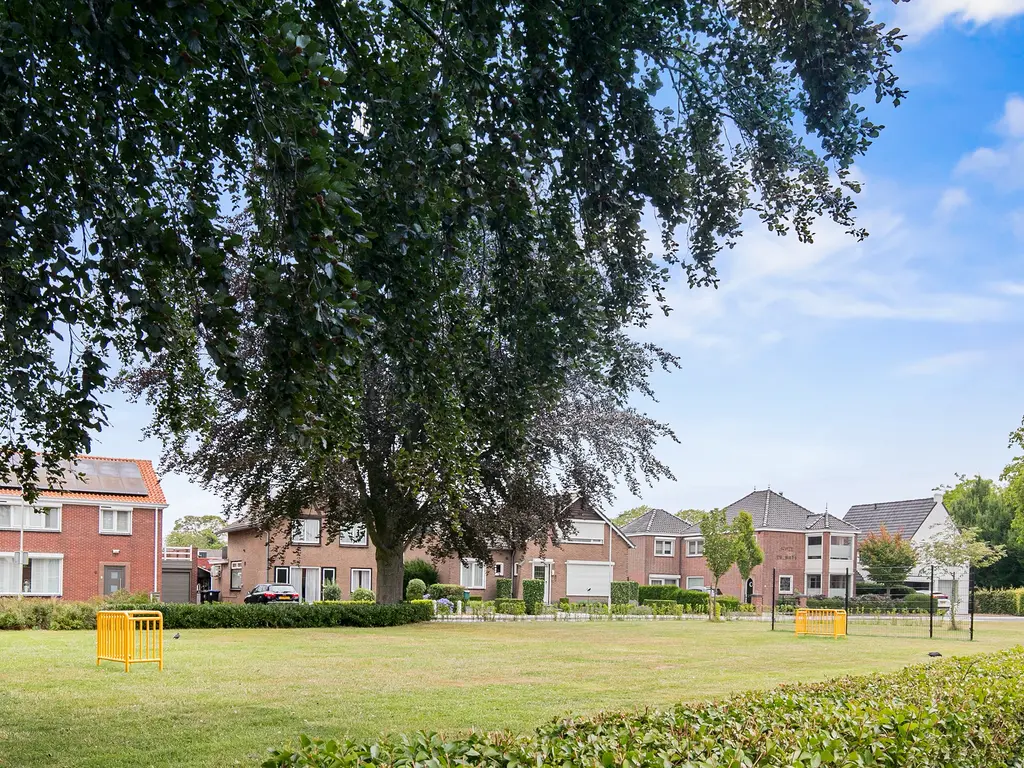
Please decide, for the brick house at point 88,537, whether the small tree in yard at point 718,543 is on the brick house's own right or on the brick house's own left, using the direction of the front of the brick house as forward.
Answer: on the brick house's own left

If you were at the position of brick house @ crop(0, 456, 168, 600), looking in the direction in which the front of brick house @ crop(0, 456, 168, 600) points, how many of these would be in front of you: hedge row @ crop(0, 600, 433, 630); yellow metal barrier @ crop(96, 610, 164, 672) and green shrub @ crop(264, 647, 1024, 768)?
3

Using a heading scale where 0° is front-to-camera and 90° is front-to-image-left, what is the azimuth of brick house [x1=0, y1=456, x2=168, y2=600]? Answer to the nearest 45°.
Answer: approximately 0°

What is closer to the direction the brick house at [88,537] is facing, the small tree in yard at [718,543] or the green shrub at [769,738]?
the green shrub

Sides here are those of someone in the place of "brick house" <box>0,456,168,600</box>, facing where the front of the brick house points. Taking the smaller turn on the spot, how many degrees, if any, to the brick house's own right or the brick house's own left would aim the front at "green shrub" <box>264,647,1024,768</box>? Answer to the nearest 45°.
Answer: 0° — it already faces it

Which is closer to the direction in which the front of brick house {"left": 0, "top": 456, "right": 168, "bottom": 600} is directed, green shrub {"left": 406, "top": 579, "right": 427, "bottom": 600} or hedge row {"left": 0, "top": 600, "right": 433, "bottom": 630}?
the hedge row
